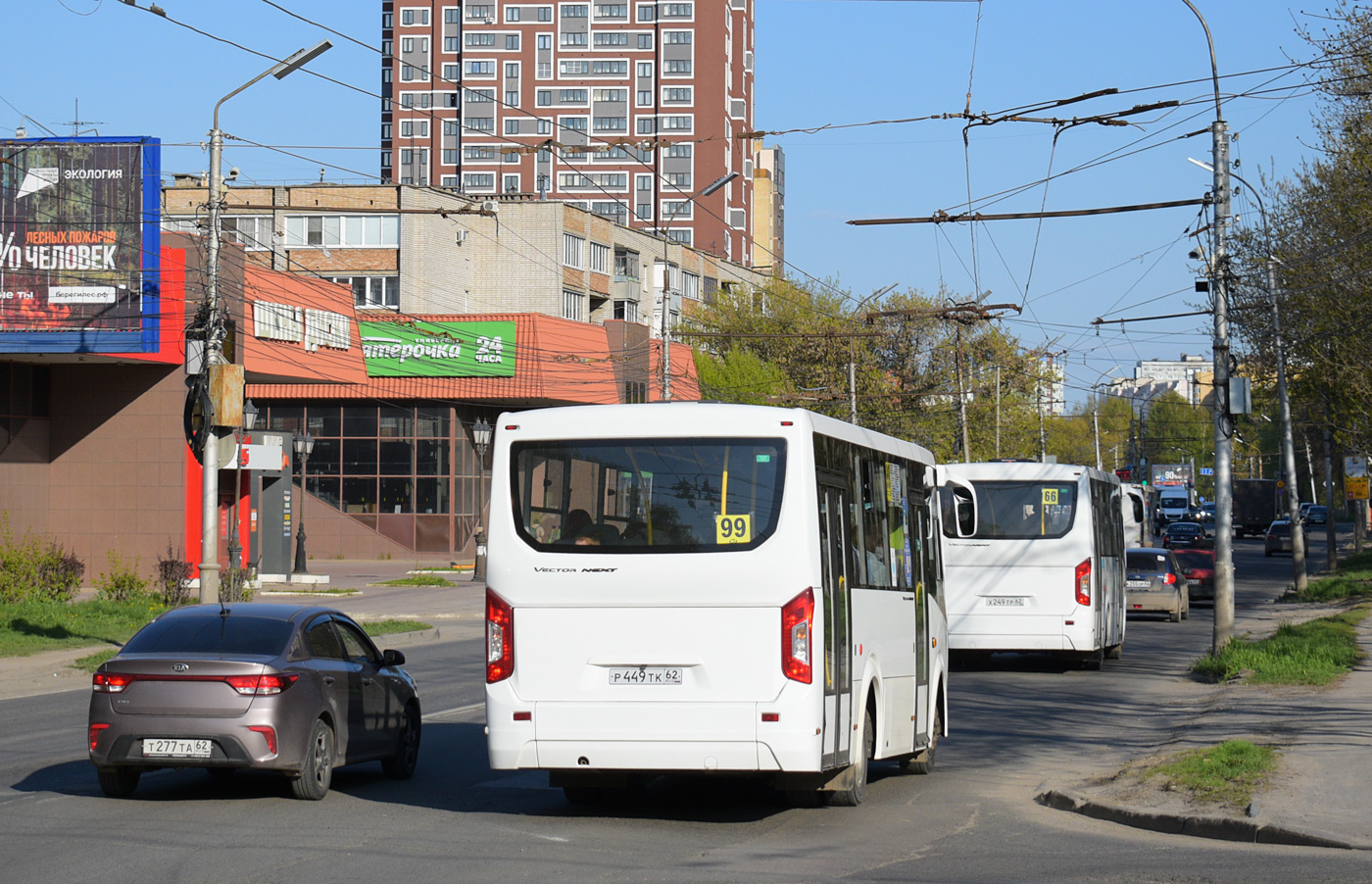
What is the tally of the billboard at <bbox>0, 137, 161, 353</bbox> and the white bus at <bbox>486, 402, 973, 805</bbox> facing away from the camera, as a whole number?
1

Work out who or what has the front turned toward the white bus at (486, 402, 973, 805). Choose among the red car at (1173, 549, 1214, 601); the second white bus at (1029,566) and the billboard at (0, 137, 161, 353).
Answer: the billboard

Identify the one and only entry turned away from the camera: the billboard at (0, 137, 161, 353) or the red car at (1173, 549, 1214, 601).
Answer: the red car

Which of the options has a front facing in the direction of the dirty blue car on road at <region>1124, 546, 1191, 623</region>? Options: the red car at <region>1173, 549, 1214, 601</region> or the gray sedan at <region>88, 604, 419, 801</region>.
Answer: the gray sedan

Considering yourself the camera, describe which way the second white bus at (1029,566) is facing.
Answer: facing away from the viewer

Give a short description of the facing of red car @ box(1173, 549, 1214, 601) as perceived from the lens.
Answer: facing away from the viewer

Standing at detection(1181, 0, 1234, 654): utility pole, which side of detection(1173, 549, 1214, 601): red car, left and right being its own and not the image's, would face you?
back

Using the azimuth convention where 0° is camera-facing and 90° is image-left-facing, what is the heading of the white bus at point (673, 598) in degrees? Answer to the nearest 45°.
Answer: approximately 180°

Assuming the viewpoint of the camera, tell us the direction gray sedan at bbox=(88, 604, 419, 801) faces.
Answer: facing away from the viewer and to the right of the viewer

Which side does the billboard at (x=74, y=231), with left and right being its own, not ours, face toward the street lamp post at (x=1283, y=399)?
left

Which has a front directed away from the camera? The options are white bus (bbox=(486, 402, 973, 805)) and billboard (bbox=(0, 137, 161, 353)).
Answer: the white bus

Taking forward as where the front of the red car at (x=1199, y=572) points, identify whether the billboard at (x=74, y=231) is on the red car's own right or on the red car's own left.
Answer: on the red car's own left

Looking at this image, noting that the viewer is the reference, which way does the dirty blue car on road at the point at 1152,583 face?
facing away from the viewer

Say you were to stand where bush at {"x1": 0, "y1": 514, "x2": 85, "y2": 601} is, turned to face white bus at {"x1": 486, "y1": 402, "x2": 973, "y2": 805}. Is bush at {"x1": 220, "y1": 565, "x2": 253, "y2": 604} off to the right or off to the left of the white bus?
left
